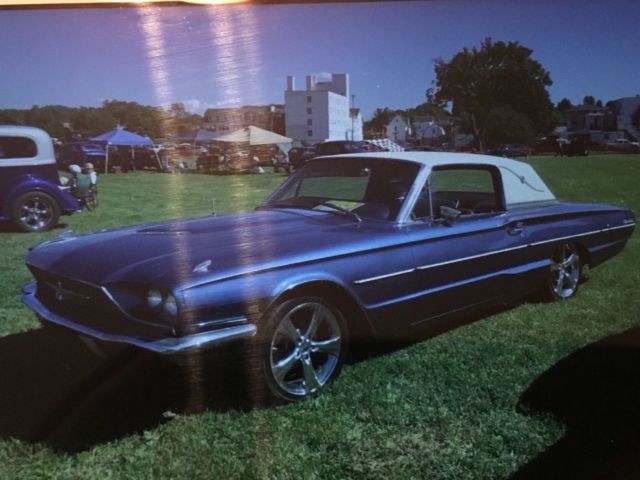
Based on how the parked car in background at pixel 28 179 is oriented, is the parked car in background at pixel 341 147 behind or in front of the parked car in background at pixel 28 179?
behind

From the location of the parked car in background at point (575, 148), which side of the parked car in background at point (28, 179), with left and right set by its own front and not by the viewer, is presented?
back

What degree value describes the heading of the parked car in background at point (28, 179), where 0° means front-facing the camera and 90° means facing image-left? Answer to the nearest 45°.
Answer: approximately 90°

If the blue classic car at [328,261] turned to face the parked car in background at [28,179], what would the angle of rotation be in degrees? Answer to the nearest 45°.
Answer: approximately 45° to its right
